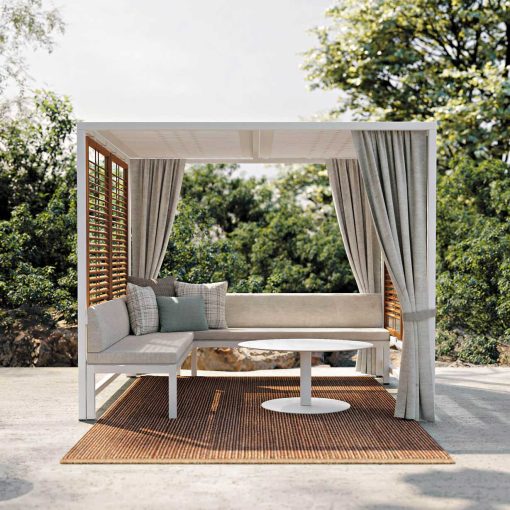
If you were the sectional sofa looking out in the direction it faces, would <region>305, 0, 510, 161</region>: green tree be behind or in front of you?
behind

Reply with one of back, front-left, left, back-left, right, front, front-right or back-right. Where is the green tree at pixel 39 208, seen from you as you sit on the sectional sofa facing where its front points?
back-right

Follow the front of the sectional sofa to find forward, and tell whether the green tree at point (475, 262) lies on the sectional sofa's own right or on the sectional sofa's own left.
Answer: on the sectional sofa's own left

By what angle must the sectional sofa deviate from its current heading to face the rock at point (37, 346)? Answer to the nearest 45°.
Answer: approximately 135° to its right

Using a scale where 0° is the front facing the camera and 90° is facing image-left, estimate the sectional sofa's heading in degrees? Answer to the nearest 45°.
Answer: approximately 0°

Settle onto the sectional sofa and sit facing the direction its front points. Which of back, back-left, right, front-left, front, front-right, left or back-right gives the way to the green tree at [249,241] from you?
back

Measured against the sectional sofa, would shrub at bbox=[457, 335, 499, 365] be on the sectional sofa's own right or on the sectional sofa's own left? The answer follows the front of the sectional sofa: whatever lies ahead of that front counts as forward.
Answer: on the sectional sofa's own left
